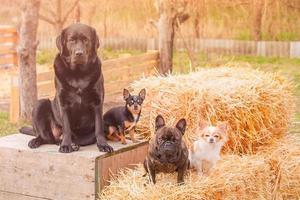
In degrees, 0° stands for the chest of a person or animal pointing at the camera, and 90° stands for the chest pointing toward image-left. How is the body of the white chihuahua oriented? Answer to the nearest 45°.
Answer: approximately 0°

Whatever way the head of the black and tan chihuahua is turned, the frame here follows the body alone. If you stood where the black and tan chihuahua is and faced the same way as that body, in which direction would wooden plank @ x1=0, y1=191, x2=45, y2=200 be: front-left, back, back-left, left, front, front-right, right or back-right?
back-right

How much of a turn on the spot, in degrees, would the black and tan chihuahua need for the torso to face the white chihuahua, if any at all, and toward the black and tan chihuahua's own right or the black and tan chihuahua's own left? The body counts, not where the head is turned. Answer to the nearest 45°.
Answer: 0° — it already faces it

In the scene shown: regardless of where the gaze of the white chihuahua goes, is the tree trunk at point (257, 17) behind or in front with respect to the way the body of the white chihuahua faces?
behind

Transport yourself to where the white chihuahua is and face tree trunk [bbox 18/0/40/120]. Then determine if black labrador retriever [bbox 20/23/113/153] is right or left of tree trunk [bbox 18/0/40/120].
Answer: left

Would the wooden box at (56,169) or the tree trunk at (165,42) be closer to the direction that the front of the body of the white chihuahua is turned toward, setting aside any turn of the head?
the wooden box

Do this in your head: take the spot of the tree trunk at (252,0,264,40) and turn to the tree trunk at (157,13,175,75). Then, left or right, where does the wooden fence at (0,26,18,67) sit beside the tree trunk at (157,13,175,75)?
right

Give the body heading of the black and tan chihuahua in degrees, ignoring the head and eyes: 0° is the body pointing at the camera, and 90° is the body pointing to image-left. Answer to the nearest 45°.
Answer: approximately 315°

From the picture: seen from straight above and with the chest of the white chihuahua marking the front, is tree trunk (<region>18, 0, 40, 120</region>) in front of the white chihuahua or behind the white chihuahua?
behind

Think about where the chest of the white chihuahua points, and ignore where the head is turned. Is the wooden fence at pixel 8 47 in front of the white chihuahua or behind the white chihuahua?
behind

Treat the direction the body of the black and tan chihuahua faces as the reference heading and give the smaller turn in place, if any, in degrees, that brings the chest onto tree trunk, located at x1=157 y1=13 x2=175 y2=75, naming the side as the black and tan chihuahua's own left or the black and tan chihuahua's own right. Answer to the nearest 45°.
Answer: approximately 135° to the black and tan chihuahua's own left

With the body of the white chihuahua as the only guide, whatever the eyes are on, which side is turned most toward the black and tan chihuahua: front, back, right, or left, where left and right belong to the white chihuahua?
right
